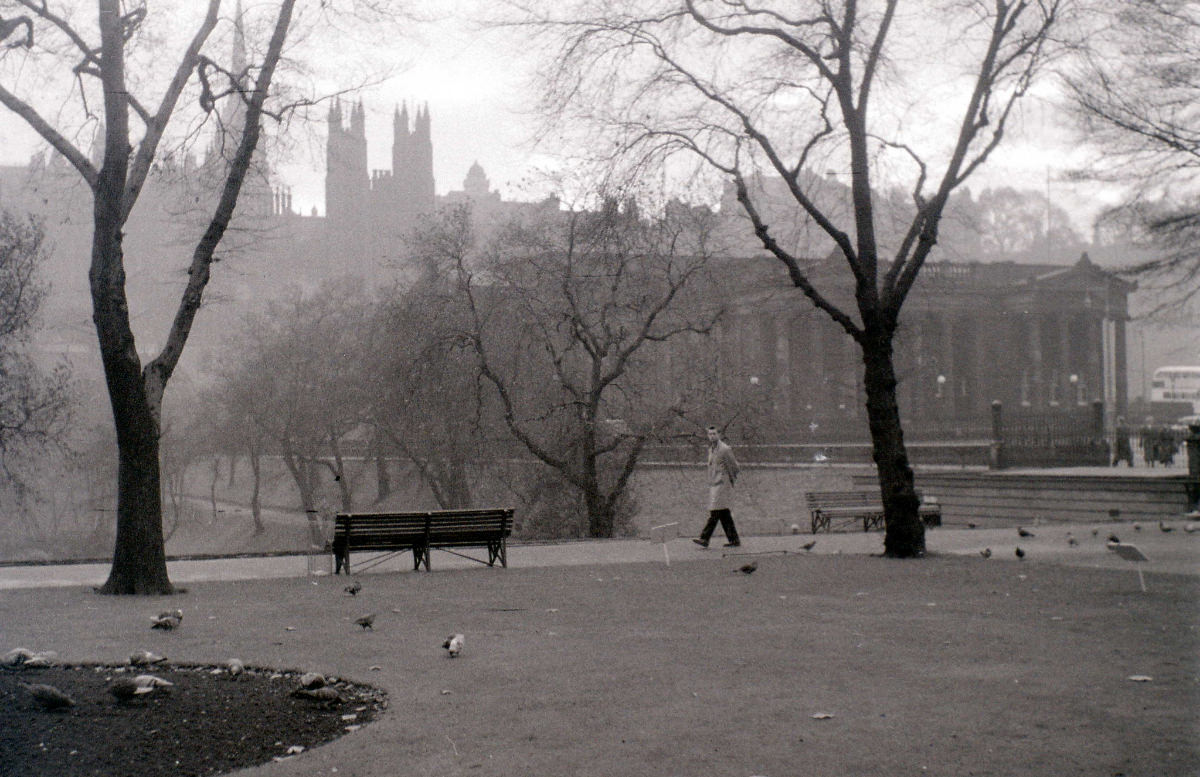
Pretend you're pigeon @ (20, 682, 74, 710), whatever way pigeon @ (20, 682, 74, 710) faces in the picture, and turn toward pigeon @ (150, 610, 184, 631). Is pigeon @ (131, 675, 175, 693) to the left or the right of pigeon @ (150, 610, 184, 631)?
right

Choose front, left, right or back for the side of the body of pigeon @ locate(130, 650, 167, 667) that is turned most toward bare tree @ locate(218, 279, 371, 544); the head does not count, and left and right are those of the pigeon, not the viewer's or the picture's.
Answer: right

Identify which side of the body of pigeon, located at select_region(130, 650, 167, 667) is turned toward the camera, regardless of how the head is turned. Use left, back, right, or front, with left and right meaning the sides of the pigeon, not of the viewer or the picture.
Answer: left
